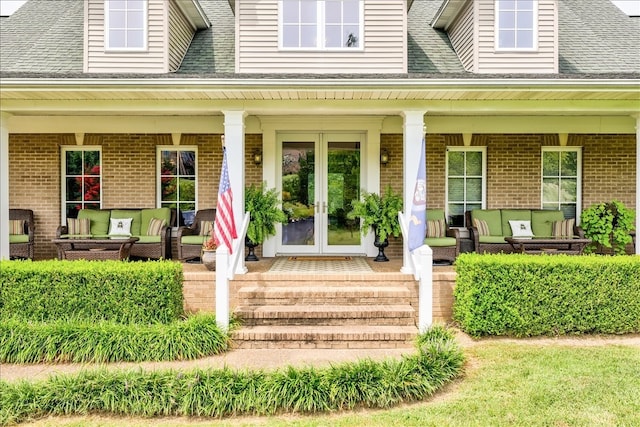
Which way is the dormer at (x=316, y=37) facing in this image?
toward the camera

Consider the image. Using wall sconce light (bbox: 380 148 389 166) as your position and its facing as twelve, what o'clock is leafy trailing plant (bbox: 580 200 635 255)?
The leafy trailing plant is roughly at 9 o'clock from the wall sconce light.

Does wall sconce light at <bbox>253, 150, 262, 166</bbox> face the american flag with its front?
yes

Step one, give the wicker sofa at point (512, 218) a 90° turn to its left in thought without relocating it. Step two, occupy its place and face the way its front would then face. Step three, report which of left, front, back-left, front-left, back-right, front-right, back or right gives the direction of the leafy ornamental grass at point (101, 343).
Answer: back-right

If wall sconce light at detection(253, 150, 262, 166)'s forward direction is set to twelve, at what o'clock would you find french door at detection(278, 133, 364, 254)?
The french door is roughly at 9 o'clock from the wall sconce light.

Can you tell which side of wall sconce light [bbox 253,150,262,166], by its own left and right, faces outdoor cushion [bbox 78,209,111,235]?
right

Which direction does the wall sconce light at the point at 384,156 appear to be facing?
toward the camera

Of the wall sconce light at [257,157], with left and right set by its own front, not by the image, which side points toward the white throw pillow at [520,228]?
left

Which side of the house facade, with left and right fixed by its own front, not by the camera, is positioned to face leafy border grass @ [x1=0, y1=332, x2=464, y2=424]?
front

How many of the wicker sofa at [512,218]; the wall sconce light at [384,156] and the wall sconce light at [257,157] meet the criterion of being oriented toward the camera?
3

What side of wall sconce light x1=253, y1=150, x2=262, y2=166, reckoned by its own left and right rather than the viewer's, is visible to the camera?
front

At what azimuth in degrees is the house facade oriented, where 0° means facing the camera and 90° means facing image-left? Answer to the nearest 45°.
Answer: approximately 0°
